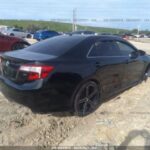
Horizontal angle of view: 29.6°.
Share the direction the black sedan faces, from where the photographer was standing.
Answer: facing away from the viewer and to the right of the viewer

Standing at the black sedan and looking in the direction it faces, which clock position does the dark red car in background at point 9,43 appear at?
The dark red car in background is roughly at 10 o'clock from the black sedan.
